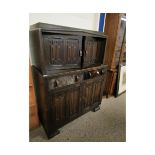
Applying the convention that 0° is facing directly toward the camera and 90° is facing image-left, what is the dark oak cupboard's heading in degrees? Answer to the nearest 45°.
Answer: approximately 315°
